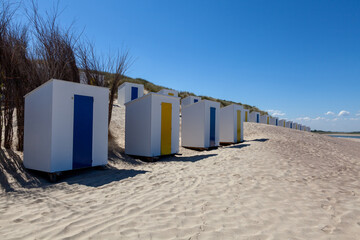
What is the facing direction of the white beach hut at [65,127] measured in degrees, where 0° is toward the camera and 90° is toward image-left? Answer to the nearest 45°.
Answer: approximately 315°

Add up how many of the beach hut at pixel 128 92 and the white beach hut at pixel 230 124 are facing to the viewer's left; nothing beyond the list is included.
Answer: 0

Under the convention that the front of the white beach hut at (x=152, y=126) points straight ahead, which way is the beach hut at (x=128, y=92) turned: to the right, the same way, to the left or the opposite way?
the same way

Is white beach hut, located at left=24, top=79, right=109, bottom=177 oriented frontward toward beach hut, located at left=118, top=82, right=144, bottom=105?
no

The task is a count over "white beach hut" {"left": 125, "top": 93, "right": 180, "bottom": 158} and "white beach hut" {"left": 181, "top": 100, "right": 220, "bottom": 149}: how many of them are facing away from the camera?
0

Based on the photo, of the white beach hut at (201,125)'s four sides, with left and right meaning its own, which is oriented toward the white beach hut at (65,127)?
right

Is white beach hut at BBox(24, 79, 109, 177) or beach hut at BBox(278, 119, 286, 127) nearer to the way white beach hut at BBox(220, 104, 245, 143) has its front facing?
the white beach hut

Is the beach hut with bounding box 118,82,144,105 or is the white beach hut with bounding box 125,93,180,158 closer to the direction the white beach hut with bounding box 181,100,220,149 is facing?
the white beach hut

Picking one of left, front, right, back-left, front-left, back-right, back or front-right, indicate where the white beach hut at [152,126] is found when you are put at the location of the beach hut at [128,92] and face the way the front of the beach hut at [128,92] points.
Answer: front-right

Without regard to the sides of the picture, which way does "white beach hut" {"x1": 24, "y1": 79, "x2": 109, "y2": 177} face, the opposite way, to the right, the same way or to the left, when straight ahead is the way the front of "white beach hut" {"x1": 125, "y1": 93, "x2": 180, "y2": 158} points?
the same way

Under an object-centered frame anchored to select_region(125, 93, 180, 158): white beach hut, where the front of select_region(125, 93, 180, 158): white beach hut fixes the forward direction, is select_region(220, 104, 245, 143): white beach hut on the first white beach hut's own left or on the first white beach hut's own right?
on the first white beach hut's own left

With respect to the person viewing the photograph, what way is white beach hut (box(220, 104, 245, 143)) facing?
facing the viewer and to the right of the viewer

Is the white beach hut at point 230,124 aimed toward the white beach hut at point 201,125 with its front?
no

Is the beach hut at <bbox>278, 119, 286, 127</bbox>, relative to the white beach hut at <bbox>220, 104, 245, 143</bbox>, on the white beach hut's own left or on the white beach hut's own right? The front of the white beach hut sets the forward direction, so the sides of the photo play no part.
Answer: on the white beach hut's own left

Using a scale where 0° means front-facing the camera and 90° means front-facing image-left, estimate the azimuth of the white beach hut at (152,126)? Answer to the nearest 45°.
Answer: approximately 315°

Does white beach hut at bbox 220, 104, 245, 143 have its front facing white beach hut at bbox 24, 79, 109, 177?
no

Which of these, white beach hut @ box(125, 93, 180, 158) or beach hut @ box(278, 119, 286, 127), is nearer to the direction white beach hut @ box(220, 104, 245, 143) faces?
the white beach hut
